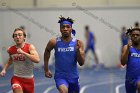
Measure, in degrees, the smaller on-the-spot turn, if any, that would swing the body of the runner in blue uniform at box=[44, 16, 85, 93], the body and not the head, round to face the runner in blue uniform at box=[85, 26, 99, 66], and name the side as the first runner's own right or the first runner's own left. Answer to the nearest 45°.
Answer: approximately 180°

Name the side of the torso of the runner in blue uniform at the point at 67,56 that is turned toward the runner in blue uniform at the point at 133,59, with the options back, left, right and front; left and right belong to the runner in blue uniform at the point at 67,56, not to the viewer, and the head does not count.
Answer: left

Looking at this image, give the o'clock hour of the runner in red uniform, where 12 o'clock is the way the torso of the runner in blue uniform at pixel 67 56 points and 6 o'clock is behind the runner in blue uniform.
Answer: The runner in red uniform is roughly at 3 o'clock from the runner in blue uniform.
